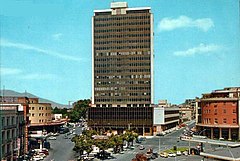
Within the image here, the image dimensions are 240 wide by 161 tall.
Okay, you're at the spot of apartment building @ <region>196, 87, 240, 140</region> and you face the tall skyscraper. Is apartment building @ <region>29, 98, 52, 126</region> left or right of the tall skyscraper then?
left

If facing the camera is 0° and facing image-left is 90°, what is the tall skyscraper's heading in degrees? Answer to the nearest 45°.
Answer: approximately 0°

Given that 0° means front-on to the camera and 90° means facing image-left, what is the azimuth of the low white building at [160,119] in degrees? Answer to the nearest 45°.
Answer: approximately 315°

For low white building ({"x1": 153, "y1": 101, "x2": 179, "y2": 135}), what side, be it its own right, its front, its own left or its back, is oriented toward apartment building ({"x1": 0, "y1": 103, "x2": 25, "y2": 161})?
right

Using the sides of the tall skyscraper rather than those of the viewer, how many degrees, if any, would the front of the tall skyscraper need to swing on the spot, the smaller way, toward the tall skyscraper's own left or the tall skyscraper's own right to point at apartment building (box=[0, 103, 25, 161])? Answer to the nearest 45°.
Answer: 0° — it already faces it

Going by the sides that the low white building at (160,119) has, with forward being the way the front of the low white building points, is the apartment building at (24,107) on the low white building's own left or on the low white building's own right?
on the low white building's own right
